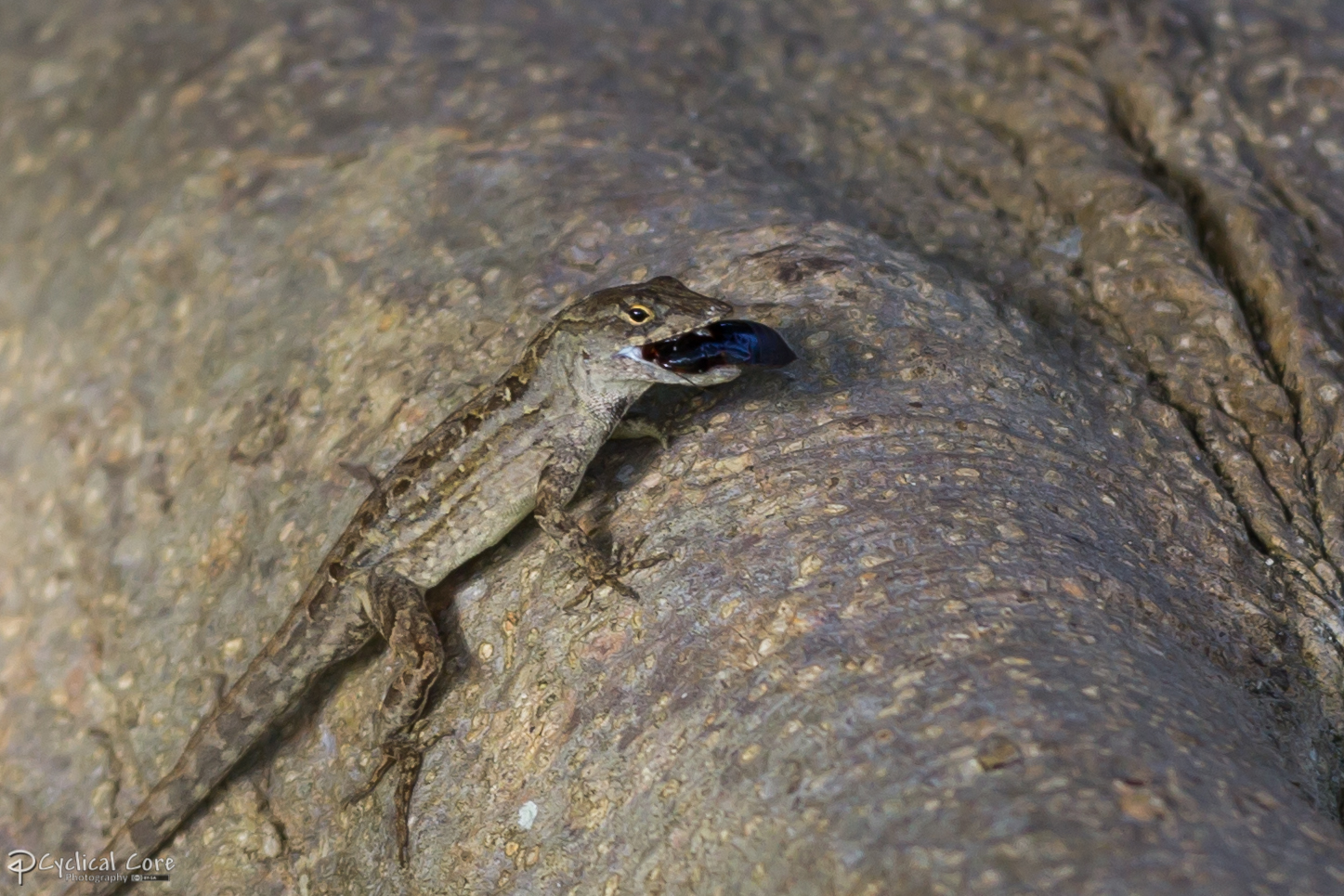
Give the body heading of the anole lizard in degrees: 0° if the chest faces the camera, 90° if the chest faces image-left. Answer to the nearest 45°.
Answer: approximately 270°
